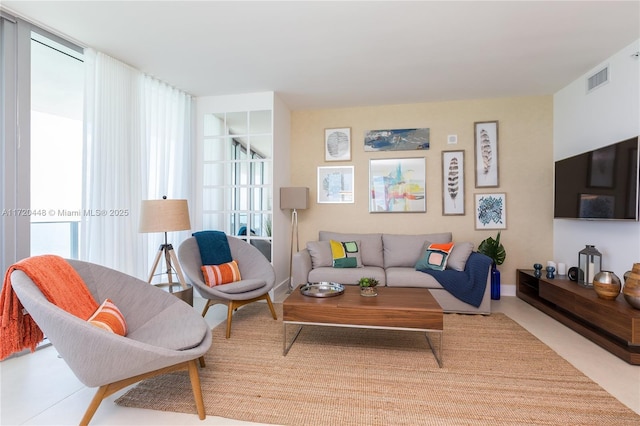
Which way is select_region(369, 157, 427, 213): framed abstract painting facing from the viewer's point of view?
toward the camera

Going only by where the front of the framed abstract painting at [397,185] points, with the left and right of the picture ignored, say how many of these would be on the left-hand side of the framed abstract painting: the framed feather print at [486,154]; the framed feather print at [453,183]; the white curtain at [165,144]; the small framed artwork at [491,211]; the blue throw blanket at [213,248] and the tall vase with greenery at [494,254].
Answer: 4

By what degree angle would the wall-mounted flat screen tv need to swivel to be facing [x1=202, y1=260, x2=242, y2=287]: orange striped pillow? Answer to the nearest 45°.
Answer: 0° — it already faces it

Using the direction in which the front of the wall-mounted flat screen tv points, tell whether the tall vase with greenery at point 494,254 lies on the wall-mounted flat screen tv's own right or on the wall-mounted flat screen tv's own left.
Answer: on the wall-mounted flat screen tv's own right

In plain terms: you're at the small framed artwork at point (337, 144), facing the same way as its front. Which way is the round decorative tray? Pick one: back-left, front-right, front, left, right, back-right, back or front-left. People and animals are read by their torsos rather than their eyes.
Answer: front

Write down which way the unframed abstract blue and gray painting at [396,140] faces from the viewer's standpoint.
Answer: facing the viewer

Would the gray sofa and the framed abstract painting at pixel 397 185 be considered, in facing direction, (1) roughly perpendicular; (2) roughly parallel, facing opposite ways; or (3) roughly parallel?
roughly parallel

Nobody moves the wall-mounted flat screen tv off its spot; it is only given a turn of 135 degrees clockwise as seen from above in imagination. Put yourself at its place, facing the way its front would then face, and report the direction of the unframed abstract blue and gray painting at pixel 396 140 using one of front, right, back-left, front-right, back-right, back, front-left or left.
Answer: left

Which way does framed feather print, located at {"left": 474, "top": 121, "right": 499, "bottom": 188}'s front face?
toward the camera

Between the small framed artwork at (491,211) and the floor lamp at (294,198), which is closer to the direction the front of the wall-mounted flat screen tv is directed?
the floor lamp

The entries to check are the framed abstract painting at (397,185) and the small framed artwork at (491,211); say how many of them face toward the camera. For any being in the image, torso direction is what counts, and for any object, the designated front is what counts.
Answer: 2

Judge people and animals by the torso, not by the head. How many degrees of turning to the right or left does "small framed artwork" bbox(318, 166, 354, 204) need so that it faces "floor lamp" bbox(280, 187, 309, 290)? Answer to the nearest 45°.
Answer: approximately 45° to its right

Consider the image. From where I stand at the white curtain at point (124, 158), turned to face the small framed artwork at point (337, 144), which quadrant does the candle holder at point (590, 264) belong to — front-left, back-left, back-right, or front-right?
front-right

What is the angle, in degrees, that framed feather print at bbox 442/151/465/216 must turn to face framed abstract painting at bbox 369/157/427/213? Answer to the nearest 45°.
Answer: approximately 90° to its right

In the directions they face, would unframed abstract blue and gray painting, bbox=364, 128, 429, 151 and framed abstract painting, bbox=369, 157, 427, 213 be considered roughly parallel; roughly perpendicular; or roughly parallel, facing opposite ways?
roughly parallel

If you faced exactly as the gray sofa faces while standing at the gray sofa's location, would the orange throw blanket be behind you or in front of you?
in front

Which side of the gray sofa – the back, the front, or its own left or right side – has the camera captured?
front

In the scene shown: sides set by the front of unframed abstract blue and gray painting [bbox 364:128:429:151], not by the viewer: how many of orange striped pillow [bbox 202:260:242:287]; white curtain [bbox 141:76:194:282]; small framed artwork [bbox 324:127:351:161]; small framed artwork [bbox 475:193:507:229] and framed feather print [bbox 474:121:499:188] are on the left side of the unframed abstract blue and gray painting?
2

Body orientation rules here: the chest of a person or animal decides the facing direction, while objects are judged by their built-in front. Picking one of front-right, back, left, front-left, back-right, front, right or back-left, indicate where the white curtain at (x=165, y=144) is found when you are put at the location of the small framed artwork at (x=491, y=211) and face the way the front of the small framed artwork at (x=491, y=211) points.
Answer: front-right

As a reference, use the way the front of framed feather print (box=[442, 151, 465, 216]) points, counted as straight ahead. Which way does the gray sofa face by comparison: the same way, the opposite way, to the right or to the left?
the same way
